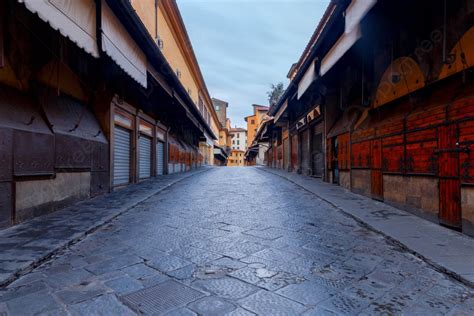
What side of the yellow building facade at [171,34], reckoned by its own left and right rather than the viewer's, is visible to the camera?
right
